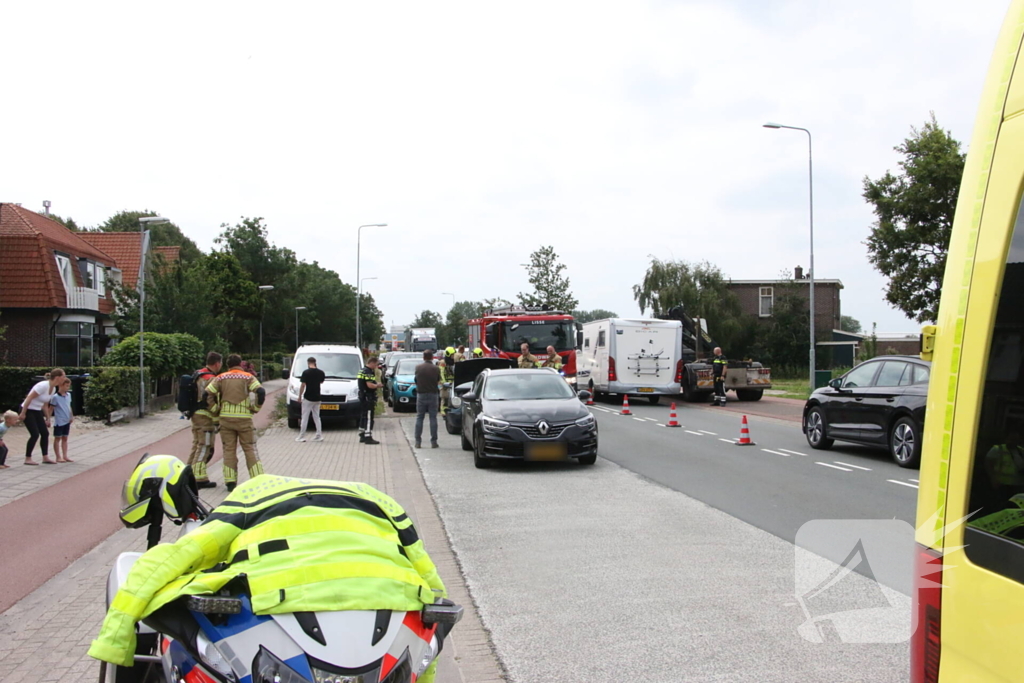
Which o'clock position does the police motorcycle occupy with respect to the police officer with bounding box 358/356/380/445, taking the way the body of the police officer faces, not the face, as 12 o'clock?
The police motorcycle is roughly at 3 o'clock from the police officer.

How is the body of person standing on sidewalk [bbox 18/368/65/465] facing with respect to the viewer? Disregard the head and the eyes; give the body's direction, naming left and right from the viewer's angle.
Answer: facing to the right of the viewer

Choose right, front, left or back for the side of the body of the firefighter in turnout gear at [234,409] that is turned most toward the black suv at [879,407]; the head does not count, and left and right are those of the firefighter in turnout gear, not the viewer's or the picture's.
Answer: right

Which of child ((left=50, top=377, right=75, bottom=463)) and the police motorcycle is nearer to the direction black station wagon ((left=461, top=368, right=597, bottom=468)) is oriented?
the police motorcycle

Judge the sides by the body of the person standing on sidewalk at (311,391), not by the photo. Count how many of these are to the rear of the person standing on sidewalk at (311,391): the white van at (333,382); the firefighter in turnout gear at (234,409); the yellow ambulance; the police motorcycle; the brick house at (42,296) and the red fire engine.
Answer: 3

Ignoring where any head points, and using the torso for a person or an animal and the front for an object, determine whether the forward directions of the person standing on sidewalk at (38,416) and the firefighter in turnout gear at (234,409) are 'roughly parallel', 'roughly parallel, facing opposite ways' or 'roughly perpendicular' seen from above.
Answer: roughly perpendicular

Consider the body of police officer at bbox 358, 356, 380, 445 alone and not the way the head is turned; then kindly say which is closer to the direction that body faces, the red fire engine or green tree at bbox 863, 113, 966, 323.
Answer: the green tree

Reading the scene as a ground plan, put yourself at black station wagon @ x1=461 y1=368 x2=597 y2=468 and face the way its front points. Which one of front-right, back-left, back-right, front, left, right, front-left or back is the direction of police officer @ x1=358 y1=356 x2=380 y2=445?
back-right

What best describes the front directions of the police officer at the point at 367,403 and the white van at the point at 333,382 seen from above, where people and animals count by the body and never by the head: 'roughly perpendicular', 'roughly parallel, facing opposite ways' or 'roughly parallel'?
roughly perpendicular

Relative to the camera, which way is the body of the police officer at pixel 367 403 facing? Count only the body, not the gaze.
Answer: to the viewer's right

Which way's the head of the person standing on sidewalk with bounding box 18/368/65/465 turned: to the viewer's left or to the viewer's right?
to the viewer's right

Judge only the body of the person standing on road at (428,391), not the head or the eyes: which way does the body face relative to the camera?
away from the camera

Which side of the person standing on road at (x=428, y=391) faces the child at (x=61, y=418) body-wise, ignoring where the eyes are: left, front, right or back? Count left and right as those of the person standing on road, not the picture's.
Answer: left
